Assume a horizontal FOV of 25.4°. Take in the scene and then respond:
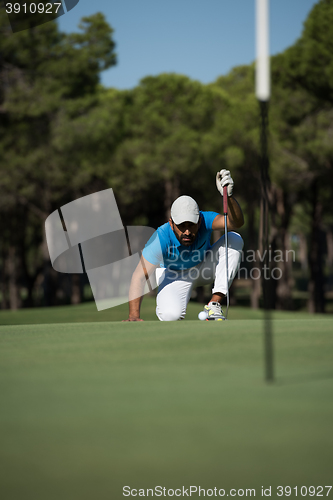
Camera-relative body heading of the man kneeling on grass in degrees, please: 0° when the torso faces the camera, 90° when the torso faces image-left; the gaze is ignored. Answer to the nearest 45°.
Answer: approximately 0°

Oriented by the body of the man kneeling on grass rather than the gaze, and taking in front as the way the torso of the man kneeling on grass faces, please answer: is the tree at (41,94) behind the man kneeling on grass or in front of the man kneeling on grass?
behind
